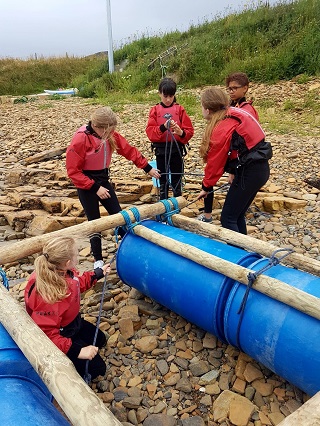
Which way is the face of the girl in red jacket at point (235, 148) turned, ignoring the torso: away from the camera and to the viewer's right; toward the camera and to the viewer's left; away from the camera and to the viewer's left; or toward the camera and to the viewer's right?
away from the camera and to the viewer's left

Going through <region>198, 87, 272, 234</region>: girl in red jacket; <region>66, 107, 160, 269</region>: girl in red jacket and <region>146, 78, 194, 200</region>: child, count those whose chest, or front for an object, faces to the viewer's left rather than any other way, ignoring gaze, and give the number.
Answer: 1

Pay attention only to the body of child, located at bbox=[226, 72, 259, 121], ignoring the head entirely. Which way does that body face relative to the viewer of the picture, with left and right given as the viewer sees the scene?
facing the viewer and to the left of the viewer

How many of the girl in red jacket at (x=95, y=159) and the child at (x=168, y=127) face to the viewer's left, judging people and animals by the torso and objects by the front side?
0

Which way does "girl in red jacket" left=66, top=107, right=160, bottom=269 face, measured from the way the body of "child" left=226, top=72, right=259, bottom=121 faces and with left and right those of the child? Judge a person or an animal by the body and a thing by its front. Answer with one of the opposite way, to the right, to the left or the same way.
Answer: to the left

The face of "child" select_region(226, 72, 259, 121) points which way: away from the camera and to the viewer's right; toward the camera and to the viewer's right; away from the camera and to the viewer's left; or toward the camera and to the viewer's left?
toward the camera and to the viewer's left

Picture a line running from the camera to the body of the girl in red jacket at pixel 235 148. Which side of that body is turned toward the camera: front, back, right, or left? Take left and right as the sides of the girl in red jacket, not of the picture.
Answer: left

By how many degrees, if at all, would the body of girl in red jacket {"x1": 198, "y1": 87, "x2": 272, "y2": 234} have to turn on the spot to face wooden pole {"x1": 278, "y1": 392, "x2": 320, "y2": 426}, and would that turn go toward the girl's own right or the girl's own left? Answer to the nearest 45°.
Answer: approximately 90° to the girl's own left

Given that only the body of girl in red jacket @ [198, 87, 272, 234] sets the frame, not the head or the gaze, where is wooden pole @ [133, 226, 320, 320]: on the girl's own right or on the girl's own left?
on the girl's own left

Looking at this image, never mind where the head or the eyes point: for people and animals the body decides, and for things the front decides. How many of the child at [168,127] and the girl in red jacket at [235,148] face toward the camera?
1

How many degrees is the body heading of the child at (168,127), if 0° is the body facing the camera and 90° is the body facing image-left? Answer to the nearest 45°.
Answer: approximately 0°

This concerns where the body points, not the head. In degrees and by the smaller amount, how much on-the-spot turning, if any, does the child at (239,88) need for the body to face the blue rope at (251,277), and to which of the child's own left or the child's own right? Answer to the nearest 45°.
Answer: approximately 45° to the child's own left

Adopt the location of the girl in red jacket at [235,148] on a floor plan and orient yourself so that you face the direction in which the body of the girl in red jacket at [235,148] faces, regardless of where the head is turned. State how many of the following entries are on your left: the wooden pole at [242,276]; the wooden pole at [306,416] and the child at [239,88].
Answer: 2

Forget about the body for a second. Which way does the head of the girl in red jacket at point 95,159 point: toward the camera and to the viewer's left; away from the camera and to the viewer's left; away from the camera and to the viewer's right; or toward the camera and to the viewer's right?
toward the camera and to the viewer's right
